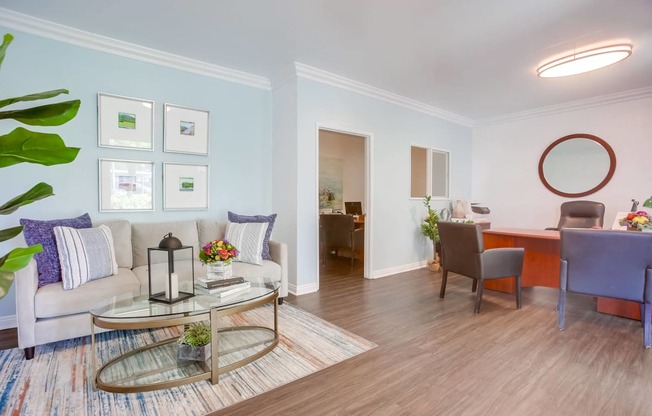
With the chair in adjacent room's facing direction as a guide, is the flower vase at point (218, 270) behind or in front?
behind

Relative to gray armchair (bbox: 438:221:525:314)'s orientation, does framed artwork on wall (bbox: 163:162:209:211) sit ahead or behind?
behind

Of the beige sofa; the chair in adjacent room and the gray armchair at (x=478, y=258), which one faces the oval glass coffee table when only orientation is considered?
the beige sofa

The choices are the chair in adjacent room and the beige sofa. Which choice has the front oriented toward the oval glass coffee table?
the beige sofa

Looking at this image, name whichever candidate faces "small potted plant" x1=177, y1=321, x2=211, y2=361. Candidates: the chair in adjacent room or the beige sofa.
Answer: the beige sofa

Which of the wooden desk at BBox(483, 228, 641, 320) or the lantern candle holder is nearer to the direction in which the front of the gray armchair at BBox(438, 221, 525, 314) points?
the wooden desk

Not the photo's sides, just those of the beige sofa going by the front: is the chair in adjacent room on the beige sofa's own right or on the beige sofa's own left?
on the beige sofa's own left

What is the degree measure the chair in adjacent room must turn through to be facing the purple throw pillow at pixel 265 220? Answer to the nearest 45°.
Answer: approximately 180°

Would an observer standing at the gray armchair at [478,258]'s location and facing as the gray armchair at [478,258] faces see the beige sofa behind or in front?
behind

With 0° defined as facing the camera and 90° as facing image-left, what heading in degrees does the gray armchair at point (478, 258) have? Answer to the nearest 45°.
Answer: approximately 225°

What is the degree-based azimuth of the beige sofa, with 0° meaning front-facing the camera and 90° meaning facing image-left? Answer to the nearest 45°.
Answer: approximately 315°

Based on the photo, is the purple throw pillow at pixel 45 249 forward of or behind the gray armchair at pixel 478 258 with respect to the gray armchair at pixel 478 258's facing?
behind

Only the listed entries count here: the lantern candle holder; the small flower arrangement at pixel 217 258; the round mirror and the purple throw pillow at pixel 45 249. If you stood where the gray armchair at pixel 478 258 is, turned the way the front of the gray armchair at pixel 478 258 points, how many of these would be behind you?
3

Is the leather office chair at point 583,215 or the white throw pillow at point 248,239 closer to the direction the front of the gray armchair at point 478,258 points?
the leather office chair

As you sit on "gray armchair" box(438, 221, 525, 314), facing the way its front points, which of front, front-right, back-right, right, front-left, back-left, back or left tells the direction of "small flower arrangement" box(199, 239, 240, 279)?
back

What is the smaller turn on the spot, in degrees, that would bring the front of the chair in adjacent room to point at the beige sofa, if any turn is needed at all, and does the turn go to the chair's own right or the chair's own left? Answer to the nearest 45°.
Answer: approximately 180°
